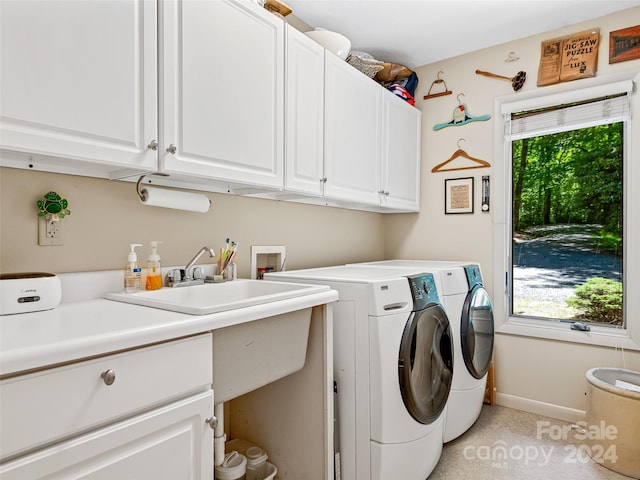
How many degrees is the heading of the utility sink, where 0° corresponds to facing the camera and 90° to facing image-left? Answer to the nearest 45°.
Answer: approximately 315°

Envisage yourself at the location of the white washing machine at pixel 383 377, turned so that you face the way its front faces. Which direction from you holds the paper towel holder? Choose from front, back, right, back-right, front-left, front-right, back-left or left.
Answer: back-right

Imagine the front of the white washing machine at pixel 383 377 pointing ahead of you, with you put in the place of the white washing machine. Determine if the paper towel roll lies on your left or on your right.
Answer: on your right

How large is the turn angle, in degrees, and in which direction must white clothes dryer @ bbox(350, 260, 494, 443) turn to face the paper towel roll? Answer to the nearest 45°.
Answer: approximately 90° to its right

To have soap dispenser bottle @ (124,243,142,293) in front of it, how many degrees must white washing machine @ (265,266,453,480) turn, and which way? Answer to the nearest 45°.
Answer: approximately 135° to its right

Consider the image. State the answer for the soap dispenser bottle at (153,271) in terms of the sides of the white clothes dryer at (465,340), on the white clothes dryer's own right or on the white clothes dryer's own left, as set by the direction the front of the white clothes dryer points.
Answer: on the white clothes dryer's own right

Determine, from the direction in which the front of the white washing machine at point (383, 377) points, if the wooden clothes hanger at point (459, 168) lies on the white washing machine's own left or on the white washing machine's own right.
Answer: on the white washing machine's own left

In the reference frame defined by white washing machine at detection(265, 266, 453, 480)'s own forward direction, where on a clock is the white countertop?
The white countertop is roughly at 3 o'clock from the white washing machine.
